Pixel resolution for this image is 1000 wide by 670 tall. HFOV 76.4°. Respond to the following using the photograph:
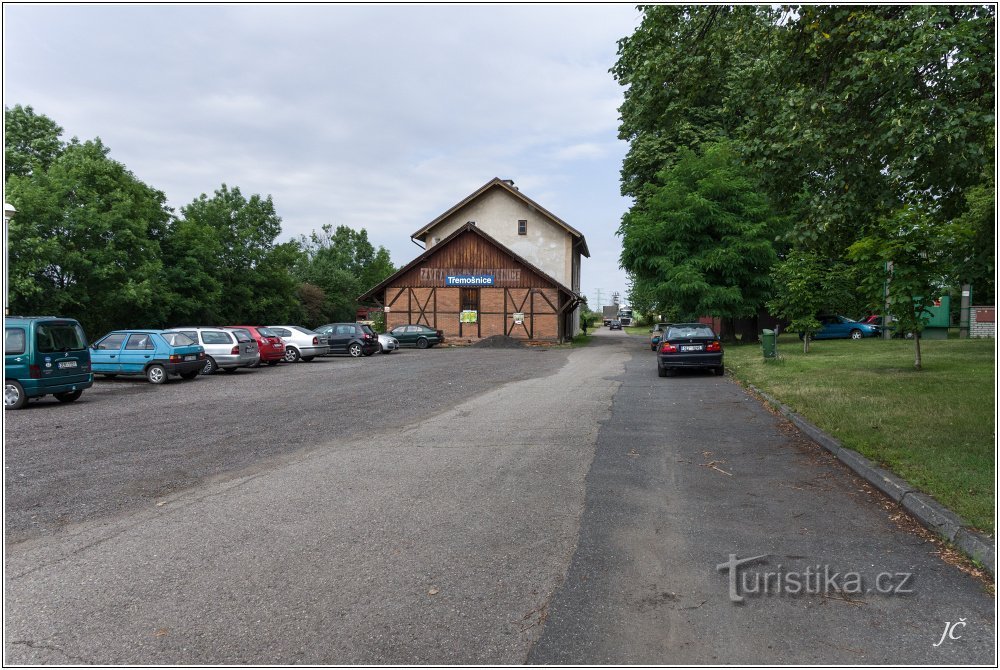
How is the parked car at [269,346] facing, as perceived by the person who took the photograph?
facing away from the viewer and to the left of the viewer

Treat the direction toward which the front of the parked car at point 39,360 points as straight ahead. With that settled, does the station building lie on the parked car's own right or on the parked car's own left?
on the parked car's own right

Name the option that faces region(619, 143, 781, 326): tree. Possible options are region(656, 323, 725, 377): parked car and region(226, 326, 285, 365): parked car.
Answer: region(656, 323, 725, 377): parked car

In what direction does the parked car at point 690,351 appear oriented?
away from the camera

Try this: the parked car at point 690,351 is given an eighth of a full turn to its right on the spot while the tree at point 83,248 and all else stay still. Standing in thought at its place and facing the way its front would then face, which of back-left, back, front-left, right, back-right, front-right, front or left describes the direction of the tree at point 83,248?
back-left

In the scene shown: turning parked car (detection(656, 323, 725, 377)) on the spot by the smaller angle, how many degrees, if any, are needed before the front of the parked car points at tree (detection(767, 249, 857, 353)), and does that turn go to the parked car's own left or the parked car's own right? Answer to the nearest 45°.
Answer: approximately 45° to the parked car's own right

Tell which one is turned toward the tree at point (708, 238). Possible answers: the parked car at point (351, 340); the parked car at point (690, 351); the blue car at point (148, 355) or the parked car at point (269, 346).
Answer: the parked car at point (690, 351)

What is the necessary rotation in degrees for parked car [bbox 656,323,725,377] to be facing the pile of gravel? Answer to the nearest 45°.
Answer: approximately 45° to its left

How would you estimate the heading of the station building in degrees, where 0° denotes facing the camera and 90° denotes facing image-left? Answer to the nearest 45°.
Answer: approximately 0°

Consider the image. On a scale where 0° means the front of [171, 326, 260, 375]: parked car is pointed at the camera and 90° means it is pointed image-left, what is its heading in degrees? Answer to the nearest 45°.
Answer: approximately 135°

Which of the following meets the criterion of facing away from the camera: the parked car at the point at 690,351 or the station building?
the parked car

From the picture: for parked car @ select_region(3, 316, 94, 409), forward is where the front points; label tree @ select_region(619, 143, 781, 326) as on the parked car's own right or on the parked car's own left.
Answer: on the parked car's own right

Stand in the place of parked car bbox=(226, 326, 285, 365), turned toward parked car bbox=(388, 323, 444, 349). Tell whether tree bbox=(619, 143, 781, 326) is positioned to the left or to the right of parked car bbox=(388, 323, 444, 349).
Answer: right

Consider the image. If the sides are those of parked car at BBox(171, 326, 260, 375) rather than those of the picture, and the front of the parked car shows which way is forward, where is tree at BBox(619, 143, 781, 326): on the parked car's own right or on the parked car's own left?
on the parked car's own right

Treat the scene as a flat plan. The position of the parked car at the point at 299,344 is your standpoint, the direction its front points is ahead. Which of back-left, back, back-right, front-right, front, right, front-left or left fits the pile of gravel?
right

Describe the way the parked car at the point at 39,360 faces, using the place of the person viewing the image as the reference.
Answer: facing away from the viewer and to the left of the viewer

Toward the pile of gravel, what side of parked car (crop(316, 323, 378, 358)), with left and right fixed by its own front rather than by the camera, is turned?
right

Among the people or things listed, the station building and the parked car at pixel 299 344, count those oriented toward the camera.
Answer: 1
